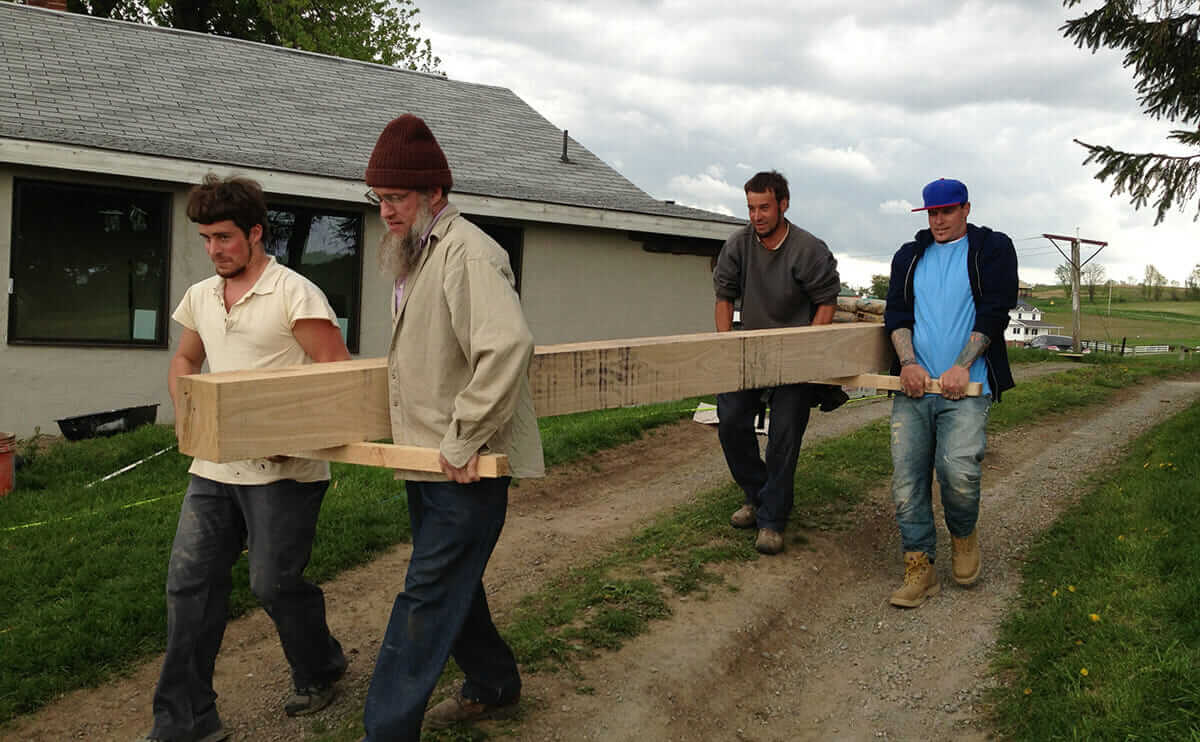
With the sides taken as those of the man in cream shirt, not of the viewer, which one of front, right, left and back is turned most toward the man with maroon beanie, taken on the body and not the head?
left

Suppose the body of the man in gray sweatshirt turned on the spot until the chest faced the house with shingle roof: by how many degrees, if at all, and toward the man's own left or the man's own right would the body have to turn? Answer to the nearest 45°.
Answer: approximately 135° to the man's own right

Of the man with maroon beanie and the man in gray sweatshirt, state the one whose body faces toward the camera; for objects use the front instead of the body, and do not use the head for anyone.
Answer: the man in gray sweatshirt

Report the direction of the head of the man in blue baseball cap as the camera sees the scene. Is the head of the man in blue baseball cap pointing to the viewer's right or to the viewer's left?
to the viewer's left

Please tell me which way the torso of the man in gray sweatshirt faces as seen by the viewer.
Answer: toward the camera

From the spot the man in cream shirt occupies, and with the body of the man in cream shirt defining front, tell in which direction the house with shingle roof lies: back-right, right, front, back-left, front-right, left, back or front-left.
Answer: back-right

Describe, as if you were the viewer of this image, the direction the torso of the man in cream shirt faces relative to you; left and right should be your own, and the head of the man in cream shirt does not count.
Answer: facing the viewer and to the left of the viewer

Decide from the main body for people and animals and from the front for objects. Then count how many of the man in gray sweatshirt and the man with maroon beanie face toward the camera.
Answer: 1

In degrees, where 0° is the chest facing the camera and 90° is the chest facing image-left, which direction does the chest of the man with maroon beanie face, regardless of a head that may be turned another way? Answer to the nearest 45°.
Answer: approximately 90°
